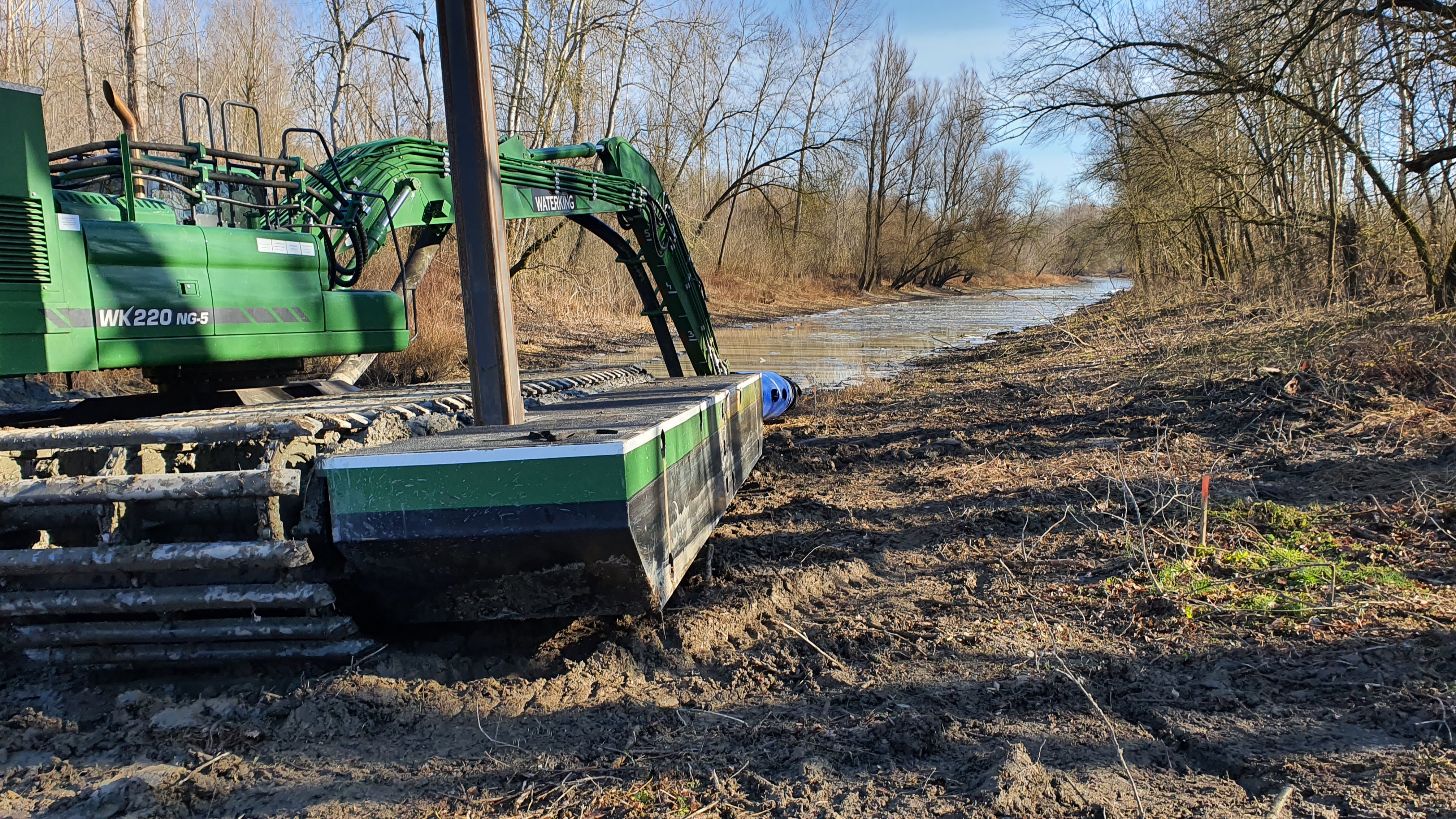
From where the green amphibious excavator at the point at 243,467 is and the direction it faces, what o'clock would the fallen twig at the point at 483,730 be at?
The fallen twig is roughly at 3 o'clock from the green amphibious excavator.

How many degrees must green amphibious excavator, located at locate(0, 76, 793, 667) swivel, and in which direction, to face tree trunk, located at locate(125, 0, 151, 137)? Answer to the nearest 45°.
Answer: approximately 45° to its left

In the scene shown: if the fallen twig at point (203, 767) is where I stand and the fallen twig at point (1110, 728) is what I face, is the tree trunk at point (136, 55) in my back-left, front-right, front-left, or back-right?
back-left

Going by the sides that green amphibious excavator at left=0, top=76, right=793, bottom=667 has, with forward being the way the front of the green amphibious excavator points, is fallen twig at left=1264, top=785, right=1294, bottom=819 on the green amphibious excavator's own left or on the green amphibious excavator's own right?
on the green amphibious excavator's own right

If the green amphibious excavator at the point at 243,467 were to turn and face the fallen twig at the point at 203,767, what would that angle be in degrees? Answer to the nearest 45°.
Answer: approximately 135° to its right

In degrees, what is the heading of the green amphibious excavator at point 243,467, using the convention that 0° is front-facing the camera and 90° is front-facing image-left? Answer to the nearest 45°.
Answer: approximately 225°

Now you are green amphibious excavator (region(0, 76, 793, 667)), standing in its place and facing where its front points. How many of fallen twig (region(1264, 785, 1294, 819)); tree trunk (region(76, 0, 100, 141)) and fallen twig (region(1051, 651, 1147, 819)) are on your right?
2

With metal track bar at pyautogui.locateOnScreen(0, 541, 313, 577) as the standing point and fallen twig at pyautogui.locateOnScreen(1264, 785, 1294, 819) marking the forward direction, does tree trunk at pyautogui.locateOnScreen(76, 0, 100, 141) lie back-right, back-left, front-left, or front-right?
back-left

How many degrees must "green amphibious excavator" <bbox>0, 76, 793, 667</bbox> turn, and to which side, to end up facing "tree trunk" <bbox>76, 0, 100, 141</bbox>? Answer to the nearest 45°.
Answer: approximately 45° to its left

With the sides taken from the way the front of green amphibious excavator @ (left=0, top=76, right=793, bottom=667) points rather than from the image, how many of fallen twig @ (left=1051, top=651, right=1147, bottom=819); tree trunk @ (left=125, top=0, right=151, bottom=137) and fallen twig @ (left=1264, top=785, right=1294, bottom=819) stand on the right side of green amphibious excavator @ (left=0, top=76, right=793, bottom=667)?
2

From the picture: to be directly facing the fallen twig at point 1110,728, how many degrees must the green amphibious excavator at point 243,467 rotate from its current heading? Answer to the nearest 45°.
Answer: approximately 90° to its right
